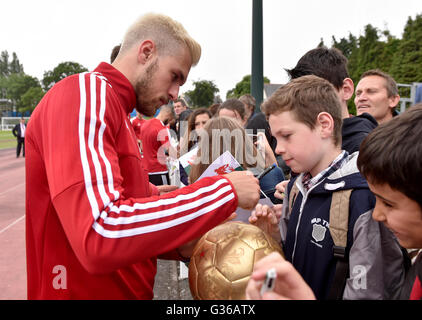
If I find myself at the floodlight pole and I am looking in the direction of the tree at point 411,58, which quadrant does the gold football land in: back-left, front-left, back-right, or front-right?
back-right

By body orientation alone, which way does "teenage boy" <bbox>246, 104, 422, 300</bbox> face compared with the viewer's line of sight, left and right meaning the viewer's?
facing to the left of the viewer

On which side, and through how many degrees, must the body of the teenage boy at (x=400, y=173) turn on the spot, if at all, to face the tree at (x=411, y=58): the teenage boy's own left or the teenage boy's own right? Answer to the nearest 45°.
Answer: approximately 90° to the teenage boy's own right
